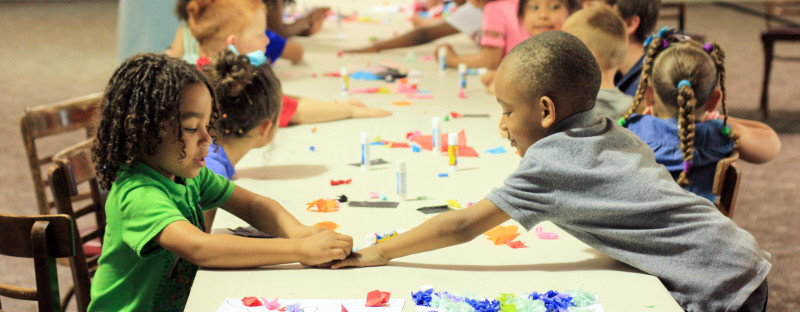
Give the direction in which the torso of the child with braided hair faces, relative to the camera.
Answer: away from the camera

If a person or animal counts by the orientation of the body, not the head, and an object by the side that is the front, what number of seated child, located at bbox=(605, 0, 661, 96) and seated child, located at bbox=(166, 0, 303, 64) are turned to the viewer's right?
1

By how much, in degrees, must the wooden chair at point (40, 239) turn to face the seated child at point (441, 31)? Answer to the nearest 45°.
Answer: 0° — it already faces them

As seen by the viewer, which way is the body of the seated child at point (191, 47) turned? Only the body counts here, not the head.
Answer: to the viewer's right

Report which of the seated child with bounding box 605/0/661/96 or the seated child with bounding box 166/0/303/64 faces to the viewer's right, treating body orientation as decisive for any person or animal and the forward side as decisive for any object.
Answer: the seated child with bounding box 166/0/303/64

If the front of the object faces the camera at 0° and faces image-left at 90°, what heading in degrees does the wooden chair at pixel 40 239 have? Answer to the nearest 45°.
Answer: approximately 225°

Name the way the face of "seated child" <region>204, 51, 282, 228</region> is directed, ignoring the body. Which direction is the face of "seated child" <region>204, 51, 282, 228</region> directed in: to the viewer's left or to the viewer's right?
to the viewer's right

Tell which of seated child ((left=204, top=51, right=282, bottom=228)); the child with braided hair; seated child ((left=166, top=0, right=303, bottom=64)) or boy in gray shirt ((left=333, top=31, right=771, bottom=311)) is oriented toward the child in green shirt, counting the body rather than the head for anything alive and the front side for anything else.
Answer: the boy in gray shirt

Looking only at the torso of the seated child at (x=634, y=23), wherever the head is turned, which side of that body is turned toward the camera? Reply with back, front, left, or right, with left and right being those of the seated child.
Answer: left

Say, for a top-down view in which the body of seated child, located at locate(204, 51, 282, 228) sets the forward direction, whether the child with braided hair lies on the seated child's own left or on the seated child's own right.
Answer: on the seated child's own right

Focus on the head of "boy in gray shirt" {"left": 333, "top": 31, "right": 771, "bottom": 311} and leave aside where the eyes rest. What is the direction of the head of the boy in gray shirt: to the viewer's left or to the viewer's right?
to the viewer's left

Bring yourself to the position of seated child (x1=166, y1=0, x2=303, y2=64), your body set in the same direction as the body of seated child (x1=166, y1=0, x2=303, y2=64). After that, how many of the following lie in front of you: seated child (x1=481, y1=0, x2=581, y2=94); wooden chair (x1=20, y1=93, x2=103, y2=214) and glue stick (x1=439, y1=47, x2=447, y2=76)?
2

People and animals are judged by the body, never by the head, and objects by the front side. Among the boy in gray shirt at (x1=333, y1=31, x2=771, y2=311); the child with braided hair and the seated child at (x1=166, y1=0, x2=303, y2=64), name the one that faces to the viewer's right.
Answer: the seated child
